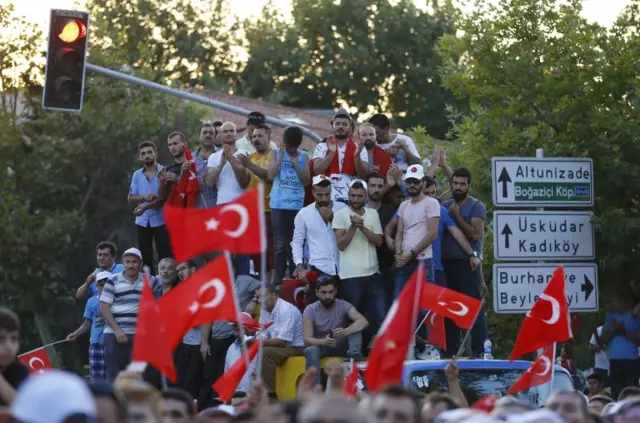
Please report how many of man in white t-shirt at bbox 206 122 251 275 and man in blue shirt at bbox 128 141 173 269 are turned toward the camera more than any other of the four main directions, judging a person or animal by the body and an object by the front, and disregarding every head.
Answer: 2

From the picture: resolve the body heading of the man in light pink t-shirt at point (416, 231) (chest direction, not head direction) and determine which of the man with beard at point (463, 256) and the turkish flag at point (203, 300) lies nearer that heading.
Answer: the turkish flag

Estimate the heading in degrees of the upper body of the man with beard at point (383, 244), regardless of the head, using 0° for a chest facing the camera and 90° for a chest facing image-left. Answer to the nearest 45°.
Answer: approximately 0°
